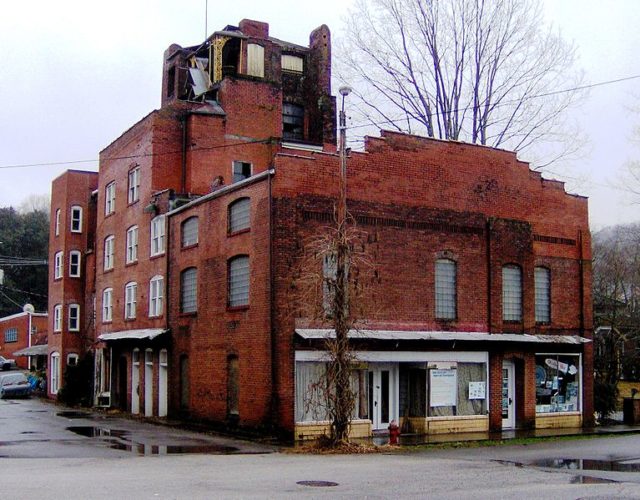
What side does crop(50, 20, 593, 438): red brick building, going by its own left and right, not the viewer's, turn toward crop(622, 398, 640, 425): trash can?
left

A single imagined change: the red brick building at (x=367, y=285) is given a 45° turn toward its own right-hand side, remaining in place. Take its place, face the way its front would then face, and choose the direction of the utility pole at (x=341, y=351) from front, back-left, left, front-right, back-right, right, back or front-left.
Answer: front

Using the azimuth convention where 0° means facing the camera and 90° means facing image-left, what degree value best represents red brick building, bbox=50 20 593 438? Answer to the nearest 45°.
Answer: approximately 315°
